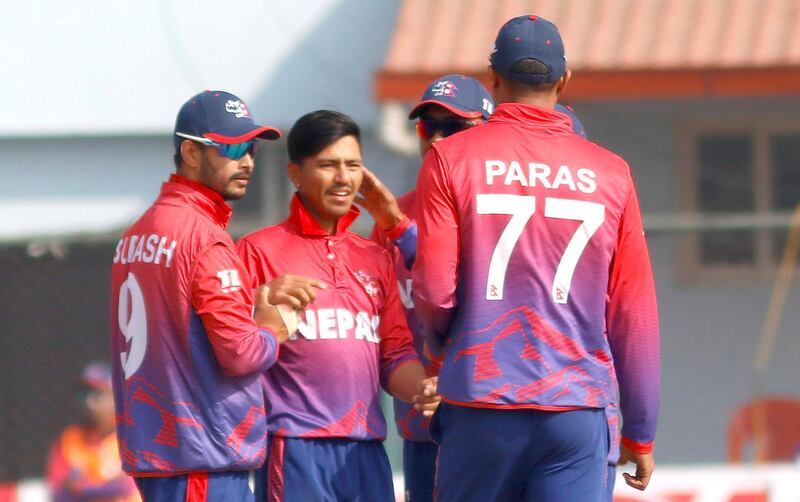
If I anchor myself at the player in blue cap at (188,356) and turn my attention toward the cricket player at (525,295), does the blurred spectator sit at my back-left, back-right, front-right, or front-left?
back-left

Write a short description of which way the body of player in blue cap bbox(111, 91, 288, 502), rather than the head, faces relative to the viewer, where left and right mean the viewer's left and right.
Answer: facing away from the viewer and to the right of the viewer

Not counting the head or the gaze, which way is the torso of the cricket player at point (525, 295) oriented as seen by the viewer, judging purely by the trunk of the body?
away from the camera

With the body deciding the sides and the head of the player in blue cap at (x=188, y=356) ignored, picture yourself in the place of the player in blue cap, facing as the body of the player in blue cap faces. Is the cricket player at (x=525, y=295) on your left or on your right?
on your right

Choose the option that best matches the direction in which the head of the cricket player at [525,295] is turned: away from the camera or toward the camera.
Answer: away from the camera

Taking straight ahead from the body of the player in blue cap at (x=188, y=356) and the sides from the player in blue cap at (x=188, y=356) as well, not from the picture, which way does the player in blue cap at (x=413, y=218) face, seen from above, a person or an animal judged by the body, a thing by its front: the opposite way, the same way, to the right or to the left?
the opposite way

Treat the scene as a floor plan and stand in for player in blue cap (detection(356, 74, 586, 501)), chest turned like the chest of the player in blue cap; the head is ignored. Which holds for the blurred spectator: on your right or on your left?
on your right

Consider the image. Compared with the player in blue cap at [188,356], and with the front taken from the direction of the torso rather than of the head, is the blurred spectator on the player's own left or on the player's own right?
on the player's own left

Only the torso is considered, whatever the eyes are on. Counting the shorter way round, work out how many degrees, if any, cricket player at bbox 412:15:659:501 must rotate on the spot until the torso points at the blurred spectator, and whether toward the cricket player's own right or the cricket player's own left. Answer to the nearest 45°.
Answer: approximately 45° to the cricket player's own left

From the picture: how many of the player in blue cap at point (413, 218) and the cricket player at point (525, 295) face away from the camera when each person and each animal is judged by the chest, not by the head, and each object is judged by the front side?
1

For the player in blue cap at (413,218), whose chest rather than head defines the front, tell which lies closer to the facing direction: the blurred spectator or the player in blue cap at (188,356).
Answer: the player in blue cap
